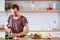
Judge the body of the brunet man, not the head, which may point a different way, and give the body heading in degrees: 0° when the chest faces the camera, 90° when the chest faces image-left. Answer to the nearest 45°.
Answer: approximately 45°

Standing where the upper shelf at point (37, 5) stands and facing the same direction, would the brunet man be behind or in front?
in front

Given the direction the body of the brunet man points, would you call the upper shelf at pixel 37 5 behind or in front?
behind

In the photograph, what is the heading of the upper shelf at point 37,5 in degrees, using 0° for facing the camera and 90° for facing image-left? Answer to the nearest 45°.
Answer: approximately 0°
